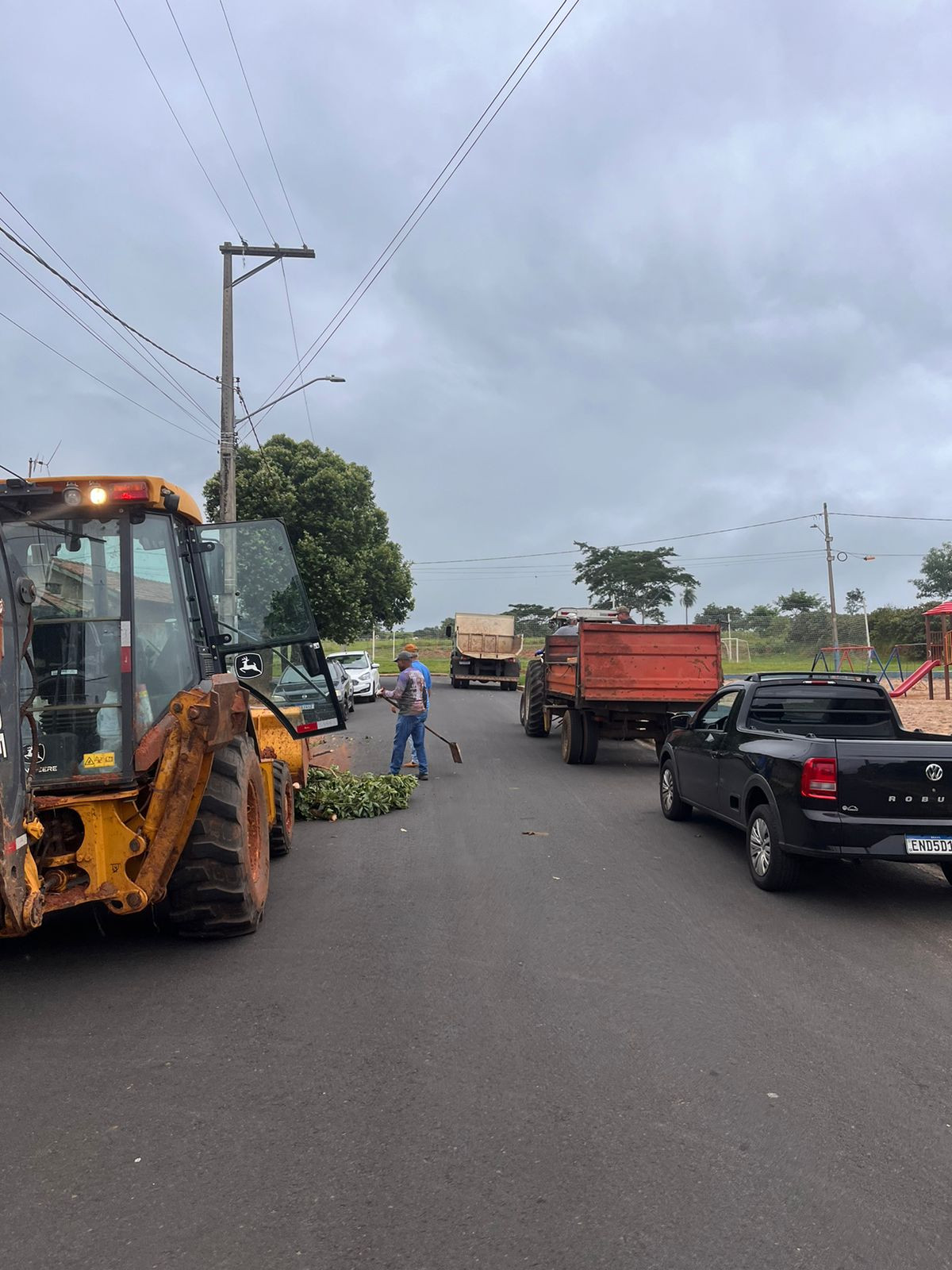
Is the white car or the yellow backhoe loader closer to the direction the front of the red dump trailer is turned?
the white car

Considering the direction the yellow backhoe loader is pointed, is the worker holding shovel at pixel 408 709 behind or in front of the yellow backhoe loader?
in front

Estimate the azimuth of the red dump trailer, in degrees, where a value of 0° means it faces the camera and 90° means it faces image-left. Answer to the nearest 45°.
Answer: approximately 135°

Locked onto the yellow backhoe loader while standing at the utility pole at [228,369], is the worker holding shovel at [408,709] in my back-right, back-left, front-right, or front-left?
front-left

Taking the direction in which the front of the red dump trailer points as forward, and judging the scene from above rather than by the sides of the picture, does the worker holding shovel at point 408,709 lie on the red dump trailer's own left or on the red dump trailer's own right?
on the red dump trailer's own left

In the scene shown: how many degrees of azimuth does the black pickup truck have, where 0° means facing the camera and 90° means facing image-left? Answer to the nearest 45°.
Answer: approximately 135°

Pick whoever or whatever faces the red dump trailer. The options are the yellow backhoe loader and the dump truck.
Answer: the yellow backhoe loader

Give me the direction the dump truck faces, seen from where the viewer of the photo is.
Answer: facing away from the viewer

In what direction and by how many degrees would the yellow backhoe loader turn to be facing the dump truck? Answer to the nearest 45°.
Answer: approximately 45° to its left

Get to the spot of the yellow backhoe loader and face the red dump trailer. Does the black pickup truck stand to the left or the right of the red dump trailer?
right

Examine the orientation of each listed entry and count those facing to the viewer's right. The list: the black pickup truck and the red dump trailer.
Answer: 0

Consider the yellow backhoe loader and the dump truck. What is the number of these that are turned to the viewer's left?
0

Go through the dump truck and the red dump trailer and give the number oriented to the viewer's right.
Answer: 0

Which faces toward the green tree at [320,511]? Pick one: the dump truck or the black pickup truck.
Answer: the black pickup truck
